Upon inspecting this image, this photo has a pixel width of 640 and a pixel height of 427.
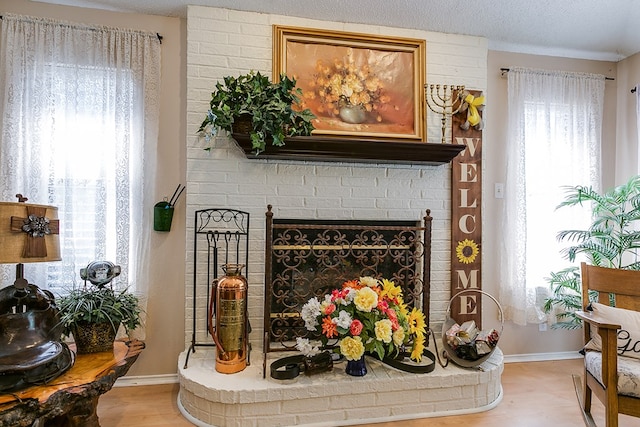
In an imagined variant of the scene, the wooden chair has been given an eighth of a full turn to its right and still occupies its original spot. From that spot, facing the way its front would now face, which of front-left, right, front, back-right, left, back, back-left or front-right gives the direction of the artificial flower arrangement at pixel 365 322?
front-right

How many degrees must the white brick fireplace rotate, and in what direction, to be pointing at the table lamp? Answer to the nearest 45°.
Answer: approximately 45° to its right

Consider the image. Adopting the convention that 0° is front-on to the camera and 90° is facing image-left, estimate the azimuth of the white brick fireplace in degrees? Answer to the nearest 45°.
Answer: approximately 0°

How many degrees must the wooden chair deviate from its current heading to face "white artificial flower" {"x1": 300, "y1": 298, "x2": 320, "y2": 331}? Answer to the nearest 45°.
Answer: approximately 90° to its right

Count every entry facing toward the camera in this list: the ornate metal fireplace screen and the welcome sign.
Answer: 2

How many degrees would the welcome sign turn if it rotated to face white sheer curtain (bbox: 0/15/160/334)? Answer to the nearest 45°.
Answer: approximately 45° to its right

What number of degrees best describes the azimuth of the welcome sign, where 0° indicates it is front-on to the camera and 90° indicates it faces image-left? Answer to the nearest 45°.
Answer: approximately 0°

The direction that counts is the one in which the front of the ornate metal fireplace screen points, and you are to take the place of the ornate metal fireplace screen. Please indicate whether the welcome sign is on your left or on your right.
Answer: on your left
